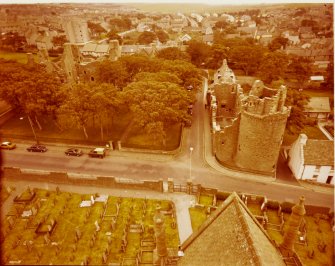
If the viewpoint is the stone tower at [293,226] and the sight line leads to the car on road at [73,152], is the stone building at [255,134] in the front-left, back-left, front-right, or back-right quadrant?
front-right

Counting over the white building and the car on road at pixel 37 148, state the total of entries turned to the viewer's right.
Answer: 1

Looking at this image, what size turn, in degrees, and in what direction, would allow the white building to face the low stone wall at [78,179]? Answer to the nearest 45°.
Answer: approximately 45° to its right

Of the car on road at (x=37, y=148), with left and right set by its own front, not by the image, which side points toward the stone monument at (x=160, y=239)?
right

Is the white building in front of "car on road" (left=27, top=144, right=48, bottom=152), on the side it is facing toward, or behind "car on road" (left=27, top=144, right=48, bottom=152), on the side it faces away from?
in front

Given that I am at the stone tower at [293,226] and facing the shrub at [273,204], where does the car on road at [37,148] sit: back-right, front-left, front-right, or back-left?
front-left

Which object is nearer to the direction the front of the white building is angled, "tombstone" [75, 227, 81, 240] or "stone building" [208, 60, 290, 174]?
the tombstone

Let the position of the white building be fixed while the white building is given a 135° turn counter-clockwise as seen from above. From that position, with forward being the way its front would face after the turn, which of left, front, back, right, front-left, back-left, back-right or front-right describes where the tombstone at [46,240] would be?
back

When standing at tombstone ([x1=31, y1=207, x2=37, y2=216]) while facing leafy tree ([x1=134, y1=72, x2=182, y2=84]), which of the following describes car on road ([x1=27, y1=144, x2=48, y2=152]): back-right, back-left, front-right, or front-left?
front-left

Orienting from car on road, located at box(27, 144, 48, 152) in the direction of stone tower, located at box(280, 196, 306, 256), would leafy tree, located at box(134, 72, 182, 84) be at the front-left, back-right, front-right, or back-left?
front-left

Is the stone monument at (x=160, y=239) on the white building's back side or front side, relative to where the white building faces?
on the front side

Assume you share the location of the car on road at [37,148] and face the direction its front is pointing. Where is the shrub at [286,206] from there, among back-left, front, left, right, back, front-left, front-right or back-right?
front-right

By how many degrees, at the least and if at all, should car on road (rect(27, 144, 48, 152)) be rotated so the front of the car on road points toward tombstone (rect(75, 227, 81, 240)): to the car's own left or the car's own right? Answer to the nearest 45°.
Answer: approximately 90° to the car's own right
